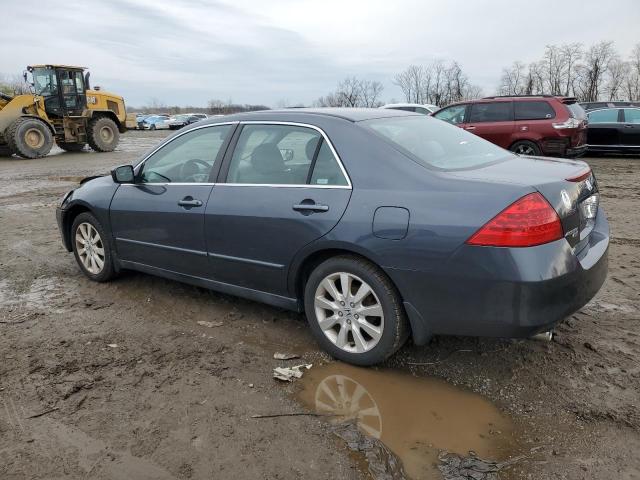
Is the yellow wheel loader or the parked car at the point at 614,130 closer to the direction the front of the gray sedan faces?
the yellow wheel loader

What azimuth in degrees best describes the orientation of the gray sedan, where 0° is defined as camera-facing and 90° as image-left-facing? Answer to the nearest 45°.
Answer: approximately 135°

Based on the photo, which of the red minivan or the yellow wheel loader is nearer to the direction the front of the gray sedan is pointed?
the yellow wheel loader

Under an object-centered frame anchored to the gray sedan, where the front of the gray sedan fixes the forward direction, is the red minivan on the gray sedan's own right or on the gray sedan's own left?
on the gray sedan's own right

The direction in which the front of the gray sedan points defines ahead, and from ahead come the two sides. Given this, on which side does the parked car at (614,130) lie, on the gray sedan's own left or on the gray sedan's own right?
on the gray sedan's own right

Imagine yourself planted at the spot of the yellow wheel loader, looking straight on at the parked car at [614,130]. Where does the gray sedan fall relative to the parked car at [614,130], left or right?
right

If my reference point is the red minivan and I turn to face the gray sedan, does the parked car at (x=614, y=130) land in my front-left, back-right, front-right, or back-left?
back-left

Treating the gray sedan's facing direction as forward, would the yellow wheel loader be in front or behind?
in front
